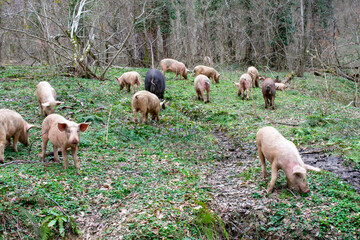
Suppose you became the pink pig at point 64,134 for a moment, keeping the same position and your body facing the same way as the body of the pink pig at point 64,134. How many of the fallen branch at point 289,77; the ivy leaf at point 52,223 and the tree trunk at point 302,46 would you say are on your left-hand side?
2

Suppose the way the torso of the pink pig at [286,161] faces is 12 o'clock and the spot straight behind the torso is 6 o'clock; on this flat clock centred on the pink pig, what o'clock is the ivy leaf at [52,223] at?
The ivy leaf is roughly at 3 o'clock from the pink pig.

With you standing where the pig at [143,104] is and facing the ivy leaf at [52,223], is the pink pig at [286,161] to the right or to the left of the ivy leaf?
left

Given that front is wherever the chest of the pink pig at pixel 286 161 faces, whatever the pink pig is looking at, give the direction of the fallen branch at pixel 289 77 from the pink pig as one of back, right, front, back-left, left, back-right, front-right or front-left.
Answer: back-left

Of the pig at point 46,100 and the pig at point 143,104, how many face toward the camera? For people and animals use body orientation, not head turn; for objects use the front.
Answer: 1
